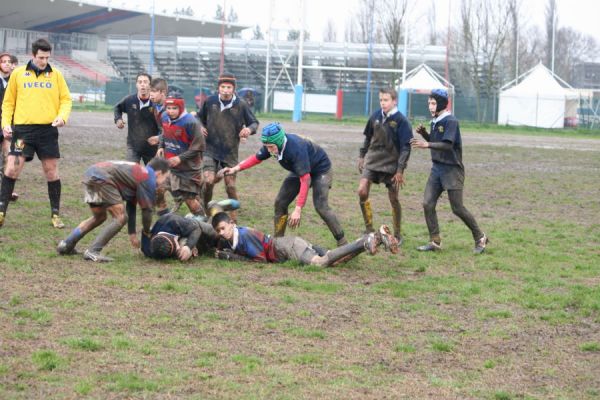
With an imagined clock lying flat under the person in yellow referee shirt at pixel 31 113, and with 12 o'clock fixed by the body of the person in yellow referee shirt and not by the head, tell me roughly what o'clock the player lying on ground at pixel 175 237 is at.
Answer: The player lying on ground is roughly at 11 o'clock from the person in yellow referee shirt.

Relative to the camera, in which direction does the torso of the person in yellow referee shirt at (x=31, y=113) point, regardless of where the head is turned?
toward the camera

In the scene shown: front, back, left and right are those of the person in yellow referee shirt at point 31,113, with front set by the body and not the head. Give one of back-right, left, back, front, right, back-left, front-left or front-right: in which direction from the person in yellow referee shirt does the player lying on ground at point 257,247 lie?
front-left

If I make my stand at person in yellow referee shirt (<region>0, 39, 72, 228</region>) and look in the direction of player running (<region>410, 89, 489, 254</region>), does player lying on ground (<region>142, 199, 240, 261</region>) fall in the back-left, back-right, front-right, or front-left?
front-right

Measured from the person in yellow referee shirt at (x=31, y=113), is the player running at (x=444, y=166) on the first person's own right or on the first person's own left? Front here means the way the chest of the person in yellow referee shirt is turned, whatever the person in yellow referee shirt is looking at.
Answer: on the first person's own left

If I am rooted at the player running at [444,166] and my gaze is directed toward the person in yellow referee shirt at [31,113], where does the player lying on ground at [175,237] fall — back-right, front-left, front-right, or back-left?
front-left
